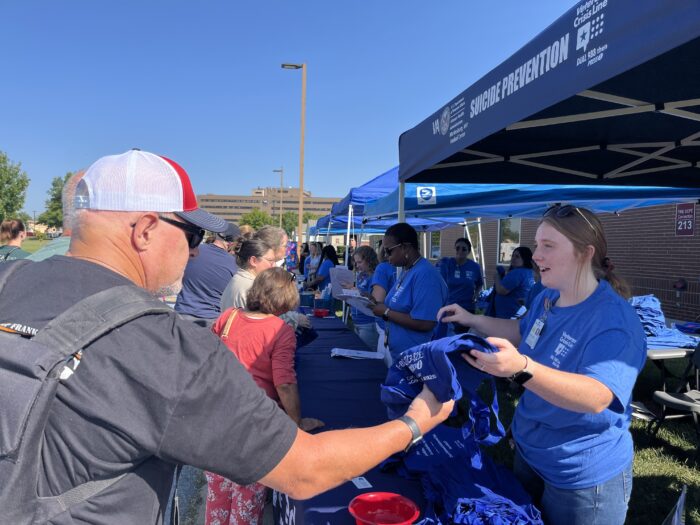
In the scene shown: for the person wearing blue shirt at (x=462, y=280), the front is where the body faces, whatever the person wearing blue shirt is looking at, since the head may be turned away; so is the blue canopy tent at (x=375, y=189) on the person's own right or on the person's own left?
on the person's own right

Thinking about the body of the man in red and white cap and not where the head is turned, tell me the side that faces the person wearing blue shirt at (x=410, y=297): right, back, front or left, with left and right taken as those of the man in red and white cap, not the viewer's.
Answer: front

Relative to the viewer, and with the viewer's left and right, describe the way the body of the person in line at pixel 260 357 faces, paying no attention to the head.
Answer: facing away from the viewer and to the right of the viewer

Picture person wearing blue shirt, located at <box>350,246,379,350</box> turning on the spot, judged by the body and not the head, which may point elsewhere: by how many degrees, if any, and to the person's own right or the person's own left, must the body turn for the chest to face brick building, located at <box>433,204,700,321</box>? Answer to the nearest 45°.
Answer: approximately 135° to the person's own right

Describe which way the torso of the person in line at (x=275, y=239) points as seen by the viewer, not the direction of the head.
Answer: to the viewer's right

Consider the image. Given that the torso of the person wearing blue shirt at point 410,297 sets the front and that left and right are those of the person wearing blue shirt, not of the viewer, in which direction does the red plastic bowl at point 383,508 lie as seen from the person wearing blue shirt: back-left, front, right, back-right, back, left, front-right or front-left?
left

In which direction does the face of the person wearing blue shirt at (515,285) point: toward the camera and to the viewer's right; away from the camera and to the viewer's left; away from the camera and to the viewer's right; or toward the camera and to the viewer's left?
toward the camera and to the viewer's left

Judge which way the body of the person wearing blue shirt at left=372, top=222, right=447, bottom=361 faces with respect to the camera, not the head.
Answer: to the viewer's left

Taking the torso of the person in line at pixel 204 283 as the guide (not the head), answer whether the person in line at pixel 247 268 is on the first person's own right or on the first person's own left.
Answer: on the first person's own right

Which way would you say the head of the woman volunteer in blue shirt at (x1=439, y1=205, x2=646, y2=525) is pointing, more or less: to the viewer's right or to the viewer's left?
to the viewer's left

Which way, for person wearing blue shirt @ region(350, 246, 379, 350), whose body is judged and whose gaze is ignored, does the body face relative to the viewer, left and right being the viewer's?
facing to the left of the viewer
